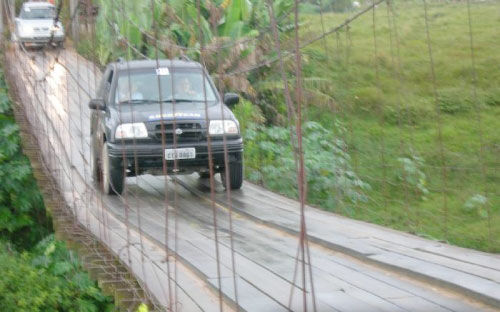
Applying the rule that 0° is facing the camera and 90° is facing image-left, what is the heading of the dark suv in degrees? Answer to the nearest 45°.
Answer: approximately 0°

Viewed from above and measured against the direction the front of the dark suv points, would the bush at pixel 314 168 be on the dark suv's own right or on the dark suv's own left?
on the dark suv's own left
